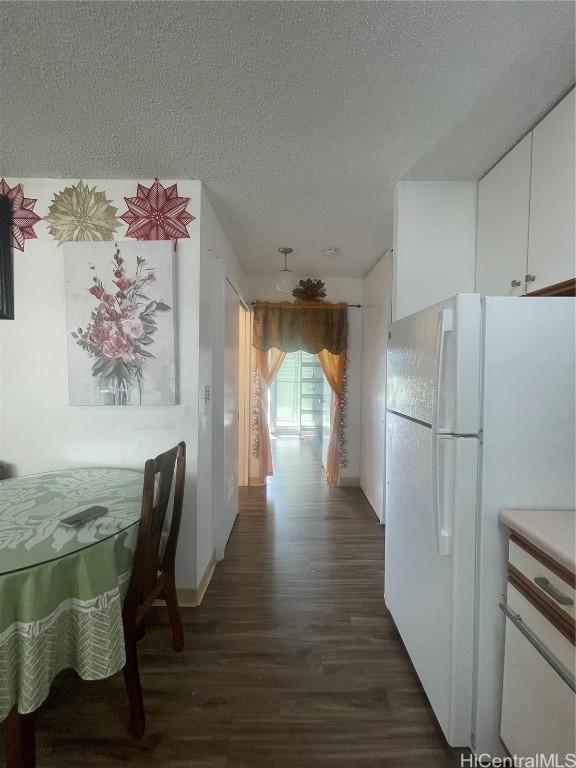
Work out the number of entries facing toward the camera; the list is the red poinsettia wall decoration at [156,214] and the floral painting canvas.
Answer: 2

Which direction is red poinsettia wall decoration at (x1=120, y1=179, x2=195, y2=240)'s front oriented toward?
toward the camera

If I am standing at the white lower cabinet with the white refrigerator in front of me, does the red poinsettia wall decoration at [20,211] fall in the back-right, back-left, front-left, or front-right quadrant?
front-left

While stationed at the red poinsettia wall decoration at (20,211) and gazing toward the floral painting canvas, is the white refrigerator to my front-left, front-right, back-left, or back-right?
front-right

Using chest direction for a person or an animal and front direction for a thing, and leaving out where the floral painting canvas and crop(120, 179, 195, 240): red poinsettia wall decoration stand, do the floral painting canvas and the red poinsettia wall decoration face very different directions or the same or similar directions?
same or similar directions

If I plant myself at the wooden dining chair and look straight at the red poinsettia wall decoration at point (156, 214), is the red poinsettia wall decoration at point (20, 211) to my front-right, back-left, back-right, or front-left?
front-left

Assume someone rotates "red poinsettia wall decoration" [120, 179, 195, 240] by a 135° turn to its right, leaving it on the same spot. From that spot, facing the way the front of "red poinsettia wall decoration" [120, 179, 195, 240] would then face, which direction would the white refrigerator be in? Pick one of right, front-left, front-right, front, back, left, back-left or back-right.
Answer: back

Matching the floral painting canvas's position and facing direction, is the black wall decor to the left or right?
on its right

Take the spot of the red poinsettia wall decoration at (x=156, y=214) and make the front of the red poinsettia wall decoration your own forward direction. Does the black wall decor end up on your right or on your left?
on your right

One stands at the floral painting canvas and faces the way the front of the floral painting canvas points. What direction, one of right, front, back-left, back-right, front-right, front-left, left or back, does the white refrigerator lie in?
front-left

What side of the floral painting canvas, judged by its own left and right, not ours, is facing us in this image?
front
